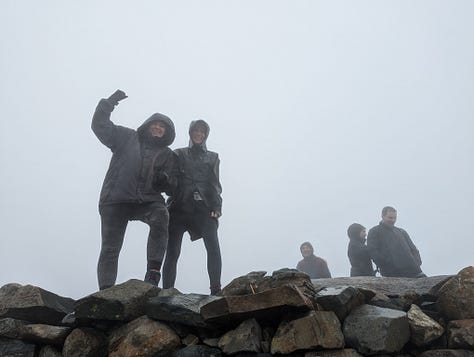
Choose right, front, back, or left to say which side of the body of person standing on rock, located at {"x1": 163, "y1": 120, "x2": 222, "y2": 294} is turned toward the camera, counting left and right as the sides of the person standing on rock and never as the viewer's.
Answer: front

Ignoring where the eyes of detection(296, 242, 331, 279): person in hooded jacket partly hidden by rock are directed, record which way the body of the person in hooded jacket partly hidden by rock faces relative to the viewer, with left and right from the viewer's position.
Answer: facing the viewer

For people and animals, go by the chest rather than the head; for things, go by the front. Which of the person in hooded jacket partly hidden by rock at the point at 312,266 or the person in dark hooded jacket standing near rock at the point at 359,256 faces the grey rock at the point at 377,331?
the person in hooded jacket partly hidden by rock at the point at 312,266

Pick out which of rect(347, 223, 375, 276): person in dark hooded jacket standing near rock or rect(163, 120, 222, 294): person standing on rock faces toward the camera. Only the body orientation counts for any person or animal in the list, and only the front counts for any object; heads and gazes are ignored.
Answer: the person standing on rock

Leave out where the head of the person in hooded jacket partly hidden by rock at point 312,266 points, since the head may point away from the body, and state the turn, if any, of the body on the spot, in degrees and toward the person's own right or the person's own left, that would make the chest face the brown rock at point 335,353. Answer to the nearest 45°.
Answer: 0° — they already face it

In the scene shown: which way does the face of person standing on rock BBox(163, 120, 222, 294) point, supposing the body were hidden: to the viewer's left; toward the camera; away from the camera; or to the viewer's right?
toward the camera

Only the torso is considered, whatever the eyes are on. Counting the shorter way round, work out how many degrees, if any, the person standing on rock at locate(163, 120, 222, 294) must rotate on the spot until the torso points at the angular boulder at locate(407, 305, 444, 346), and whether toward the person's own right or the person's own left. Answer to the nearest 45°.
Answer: approximately 45° to the person's own left

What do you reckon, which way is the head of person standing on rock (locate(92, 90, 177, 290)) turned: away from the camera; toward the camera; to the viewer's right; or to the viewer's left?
toward the camera

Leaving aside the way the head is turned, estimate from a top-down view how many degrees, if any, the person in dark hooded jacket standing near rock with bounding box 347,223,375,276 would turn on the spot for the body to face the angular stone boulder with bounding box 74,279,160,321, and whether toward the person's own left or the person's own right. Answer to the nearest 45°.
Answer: approximately 90° to the person's own right

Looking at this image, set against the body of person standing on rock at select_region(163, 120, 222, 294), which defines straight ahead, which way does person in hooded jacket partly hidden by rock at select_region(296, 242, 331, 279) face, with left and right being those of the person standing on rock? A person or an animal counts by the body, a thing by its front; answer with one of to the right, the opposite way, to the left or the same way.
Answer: the same way

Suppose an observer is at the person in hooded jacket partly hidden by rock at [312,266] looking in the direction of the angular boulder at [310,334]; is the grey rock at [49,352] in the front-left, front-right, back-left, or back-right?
front-right

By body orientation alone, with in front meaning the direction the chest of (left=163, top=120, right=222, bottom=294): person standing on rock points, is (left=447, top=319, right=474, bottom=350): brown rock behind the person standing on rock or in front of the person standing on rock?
in front

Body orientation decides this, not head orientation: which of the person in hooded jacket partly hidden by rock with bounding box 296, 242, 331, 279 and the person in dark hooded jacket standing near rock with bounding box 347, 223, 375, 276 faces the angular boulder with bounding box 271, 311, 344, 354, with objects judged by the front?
the person in hooded jacket partly hidden by rock with bounding box 296, 242, 331, 279
